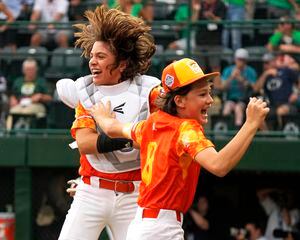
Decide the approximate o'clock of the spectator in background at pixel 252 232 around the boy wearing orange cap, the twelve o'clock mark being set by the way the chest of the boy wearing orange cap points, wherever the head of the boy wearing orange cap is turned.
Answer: The spectator in background is roughly at 11 o'clock from the boy wearing orange cap.

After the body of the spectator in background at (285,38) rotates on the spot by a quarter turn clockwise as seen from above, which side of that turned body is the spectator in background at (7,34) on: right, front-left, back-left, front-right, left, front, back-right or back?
front

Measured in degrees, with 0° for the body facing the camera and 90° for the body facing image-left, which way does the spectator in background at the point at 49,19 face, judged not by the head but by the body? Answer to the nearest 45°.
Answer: approximately 0°

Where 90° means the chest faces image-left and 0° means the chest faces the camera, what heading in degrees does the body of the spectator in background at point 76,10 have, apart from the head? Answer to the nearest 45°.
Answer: approximately 0°

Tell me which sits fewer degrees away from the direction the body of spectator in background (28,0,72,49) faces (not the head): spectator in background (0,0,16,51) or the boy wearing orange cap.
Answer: the boy wearing orange cap

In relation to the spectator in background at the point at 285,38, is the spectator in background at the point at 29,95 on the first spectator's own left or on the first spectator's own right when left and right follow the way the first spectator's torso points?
on the first spectator's own right
